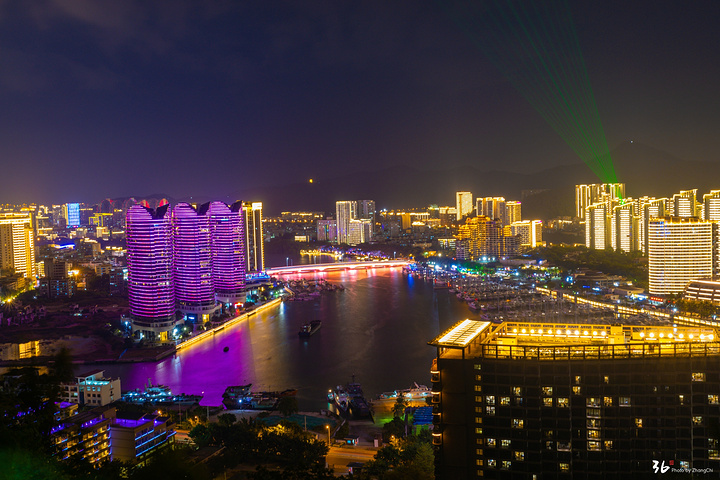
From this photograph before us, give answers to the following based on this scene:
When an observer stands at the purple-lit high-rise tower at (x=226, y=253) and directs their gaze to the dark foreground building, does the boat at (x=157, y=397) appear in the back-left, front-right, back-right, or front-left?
front-right

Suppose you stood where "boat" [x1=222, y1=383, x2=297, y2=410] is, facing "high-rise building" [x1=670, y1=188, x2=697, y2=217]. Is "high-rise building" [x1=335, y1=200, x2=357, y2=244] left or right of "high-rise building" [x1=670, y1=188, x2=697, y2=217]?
left

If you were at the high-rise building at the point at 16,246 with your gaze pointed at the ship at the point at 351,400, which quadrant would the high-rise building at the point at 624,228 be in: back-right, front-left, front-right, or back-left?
front-left
